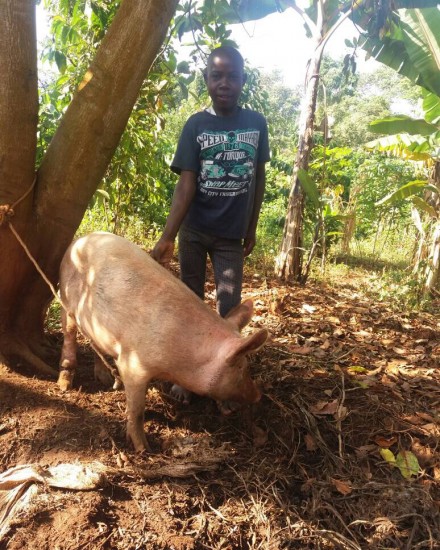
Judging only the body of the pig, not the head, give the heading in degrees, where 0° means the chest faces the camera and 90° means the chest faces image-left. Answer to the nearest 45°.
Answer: approximately 315°

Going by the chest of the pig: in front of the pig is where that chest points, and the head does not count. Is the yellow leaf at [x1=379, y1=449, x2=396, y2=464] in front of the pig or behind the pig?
in front

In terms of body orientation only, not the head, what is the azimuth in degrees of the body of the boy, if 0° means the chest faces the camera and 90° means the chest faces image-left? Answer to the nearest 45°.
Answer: approximately 0°

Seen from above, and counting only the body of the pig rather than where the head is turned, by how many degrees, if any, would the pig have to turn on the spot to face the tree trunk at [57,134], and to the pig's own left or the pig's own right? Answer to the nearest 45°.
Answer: approximately 180°

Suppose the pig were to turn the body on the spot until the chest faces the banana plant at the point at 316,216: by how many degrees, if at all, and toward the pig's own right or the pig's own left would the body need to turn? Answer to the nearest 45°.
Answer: approximately 90° to the pig's own left

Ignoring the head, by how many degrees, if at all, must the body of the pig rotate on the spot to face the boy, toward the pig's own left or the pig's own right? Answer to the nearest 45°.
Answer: approximately 135° to the pig's own left

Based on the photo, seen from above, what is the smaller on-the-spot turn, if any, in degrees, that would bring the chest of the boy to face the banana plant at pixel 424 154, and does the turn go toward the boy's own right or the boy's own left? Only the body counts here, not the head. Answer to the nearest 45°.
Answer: approximately 135° to the boy's own left

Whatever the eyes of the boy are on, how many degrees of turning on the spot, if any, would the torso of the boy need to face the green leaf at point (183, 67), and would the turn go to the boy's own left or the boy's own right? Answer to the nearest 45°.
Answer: approximately 180°

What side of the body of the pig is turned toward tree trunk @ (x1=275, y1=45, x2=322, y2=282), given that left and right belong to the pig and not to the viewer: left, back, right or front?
left

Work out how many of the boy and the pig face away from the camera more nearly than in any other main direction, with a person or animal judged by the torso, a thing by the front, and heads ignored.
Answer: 0
